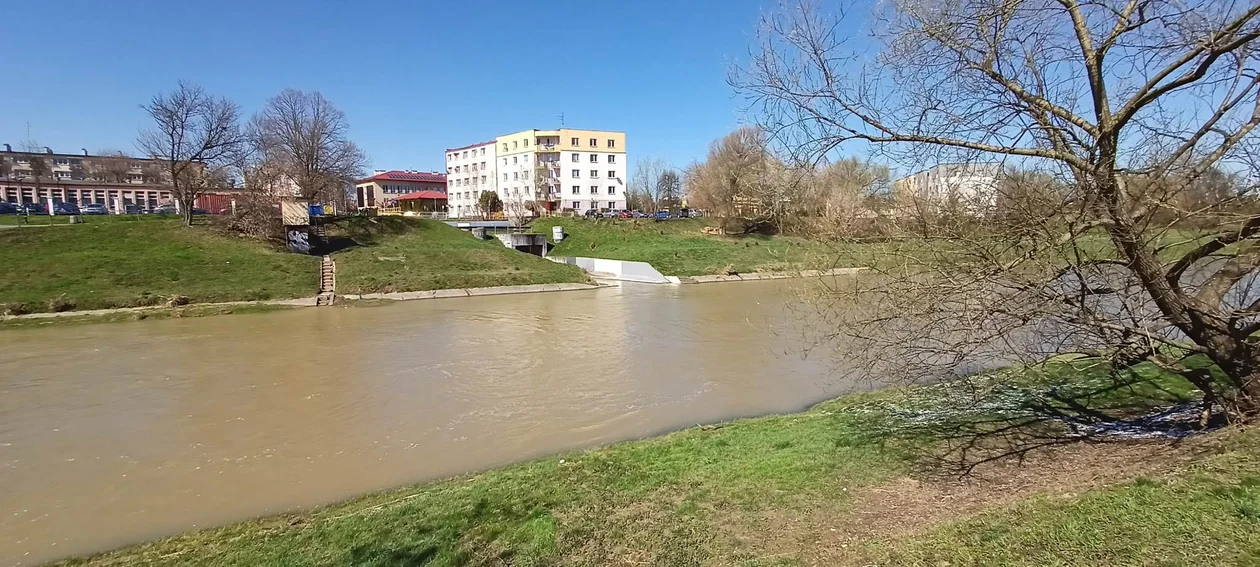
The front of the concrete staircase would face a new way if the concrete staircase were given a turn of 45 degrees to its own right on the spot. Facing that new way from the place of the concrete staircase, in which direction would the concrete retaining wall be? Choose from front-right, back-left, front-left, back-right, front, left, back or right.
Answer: back-left

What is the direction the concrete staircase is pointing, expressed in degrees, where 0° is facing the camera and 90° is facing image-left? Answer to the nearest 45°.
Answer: approximately 0°

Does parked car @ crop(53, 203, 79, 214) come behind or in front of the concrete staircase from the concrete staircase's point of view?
behind
